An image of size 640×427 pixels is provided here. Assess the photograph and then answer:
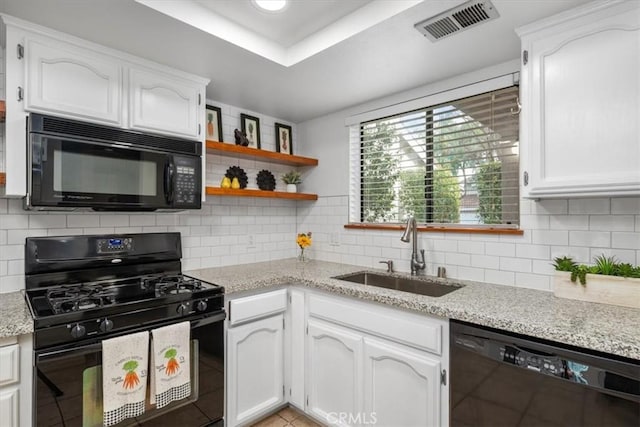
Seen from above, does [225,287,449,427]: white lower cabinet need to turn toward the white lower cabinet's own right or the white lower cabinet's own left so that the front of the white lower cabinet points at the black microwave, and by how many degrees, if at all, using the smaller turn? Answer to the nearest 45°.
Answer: approximately 45° to the white lower cabinet's own right

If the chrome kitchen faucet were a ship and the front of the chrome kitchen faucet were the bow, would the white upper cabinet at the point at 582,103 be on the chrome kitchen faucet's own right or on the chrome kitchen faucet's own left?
on the chrome kitchen faucet's own left

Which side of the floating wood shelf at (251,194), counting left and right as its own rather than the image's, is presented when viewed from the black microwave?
right
